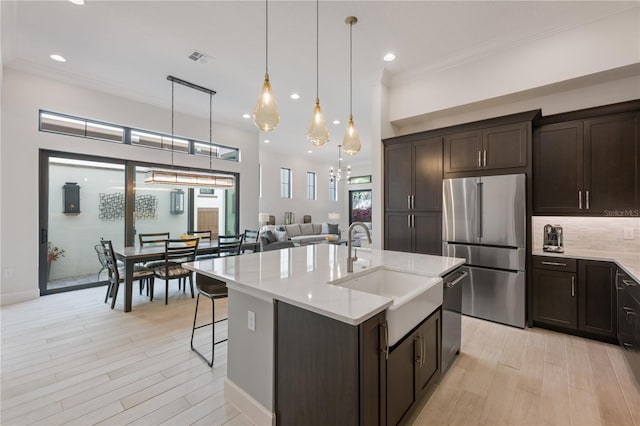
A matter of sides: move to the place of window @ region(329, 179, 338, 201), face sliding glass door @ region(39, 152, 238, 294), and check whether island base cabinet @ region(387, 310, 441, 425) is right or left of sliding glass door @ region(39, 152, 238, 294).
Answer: left

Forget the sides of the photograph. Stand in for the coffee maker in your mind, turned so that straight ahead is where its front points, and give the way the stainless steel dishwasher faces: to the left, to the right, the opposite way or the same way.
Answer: to the left

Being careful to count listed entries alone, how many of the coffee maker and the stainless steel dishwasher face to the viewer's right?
1

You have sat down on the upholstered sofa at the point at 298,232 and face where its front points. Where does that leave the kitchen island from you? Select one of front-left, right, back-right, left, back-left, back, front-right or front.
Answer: front-right

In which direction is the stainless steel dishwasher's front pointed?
to the viewer's right

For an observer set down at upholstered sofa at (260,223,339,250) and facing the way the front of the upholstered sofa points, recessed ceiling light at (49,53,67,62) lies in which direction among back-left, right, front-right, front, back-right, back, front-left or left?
right

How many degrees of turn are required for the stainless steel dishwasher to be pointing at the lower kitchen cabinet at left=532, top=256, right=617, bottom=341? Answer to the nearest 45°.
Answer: approximately 45° to its left

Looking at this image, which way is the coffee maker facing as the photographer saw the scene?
facing the viewer

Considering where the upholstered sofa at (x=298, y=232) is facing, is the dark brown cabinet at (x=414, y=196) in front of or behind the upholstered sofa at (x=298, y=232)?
in front
